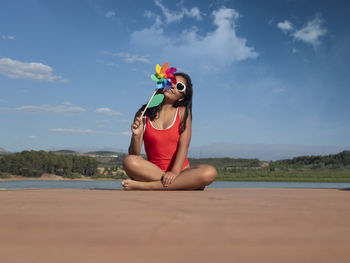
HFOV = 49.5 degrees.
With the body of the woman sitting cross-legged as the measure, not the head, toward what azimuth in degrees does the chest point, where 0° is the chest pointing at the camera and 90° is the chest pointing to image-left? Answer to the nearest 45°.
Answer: approximately 0°
